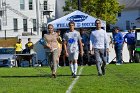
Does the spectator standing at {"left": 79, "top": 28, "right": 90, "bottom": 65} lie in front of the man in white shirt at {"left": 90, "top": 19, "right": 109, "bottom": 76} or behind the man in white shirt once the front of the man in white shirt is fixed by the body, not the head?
behind

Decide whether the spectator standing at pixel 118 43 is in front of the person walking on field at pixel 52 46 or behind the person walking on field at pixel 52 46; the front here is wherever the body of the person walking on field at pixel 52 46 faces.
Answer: behind

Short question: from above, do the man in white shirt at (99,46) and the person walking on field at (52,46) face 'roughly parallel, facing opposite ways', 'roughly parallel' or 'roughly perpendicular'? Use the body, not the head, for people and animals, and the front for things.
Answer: roughly parallel

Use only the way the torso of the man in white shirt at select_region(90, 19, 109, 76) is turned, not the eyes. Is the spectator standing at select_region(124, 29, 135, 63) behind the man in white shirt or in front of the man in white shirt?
behind

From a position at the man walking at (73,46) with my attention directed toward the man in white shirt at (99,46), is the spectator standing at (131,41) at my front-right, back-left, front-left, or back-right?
front-left

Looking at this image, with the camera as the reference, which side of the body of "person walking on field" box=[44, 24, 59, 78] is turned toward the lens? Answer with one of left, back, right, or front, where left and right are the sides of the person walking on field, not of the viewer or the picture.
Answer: front

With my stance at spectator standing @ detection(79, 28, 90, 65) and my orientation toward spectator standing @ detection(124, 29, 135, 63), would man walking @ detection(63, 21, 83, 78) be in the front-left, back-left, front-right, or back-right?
back-right

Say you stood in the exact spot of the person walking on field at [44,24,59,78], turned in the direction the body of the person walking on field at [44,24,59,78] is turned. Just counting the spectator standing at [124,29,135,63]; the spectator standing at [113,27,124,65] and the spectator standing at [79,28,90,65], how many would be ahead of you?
0

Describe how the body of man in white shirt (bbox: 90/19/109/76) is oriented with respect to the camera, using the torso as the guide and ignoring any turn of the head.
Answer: toward the camera

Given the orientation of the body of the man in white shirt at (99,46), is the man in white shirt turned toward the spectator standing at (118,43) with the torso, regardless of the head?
no

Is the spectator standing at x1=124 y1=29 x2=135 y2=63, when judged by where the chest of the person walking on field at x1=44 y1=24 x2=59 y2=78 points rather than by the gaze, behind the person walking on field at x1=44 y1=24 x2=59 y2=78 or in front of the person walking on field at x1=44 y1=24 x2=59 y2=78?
behind

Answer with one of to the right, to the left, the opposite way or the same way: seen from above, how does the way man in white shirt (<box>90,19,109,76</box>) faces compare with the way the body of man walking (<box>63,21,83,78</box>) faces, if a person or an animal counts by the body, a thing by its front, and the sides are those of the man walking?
the same way

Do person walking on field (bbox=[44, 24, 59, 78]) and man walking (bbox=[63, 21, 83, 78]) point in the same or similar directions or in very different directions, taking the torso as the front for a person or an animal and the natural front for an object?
same or similar directions
